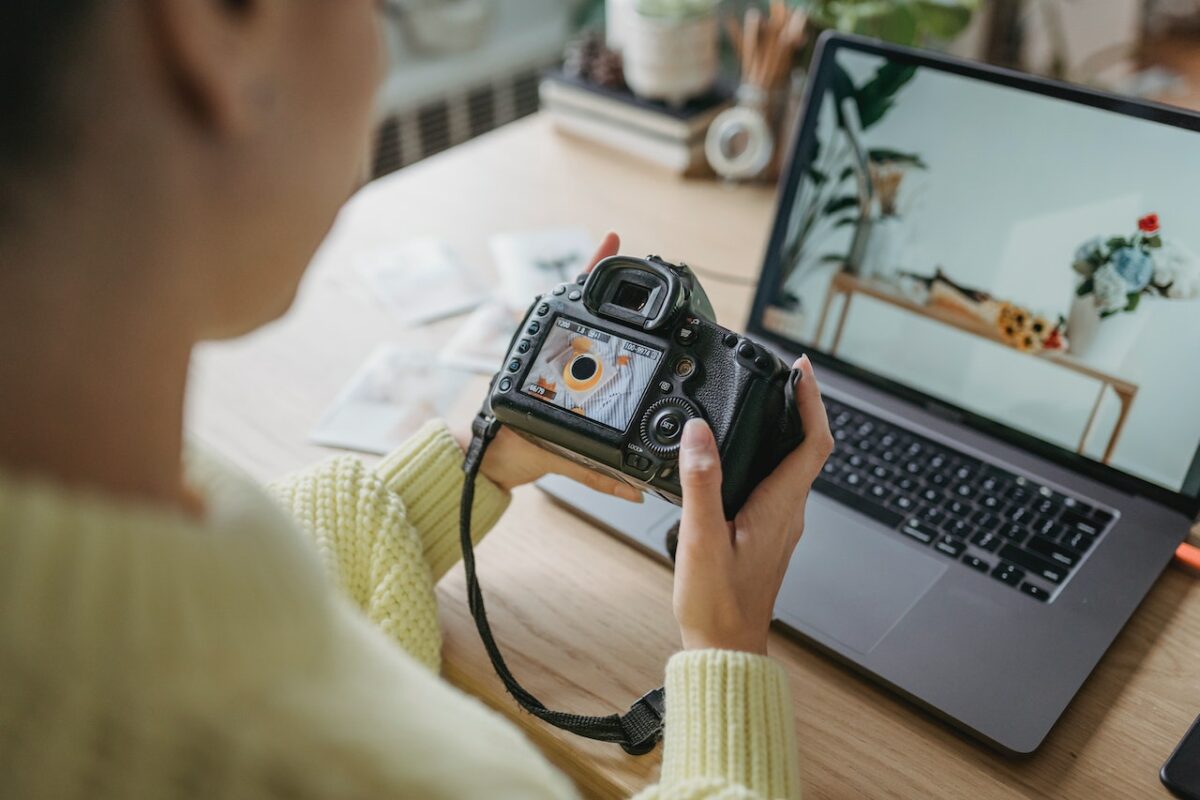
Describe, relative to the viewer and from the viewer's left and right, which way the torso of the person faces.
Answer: facing away from the viewer and to the right of the viewer

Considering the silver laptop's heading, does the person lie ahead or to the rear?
ahead

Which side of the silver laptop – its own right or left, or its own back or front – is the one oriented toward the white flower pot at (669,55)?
right

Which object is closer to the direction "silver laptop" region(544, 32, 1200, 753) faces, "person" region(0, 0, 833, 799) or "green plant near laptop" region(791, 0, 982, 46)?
the person

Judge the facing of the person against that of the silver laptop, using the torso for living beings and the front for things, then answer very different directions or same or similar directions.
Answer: very different directions

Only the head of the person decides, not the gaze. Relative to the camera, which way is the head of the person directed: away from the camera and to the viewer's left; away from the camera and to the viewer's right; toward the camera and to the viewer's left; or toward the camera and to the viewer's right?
away from the camera and to the viewer's right

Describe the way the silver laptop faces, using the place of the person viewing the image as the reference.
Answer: facing the viewer and to the left of the viewer

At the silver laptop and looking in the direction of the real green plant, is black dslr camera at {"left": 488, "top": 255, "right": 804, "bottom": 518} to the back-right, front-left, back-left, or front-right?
back-left
